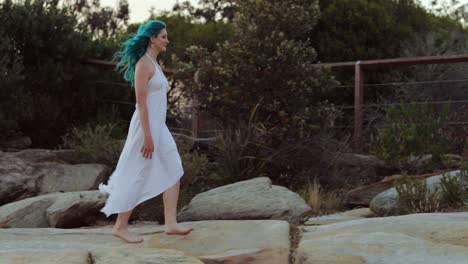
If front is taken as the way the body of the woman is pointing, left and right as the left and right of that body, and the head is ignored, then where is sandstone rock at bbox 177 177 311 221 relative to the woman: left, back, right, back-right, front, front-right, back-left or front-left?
front-left

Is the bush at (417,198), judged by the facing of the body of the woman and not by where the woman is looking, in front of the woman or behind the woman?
in front

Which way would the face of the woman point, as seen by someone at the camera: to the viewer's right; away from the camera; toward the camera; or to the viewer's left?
to the viewer's right

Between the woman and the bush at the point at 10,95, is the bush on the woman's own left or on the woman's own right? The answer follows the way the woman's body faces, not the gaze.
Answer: on the woman's own left

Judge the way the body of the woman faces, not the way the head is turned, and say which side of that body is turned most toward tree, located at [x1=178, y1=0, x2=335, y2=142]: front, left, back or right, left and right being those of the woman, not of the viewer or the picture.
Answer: left

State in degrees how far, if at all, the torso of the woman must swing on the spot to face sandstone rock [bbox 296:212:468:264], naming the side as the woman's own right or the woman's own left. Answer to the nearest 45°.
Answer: approximately 45° to the woman's own right

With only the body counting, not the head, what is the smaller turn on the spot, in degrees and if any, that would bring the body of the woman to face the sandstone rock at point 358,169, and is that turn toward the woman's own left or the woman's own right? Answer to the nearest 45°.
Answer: approximately 45° to the woman's own left

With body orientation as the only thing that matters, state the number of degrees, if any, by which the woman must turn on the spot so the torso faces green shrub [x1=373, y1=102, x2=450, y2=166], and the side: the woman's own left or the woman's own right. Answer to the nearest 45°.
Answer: approximately 45° to the woman's own left

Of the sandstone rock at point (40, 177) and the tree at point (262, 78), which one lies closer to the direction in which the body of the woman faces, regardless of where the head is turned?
the tree

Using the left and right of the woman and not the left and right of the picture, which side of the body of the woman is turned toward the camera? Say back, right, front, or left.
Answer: right
